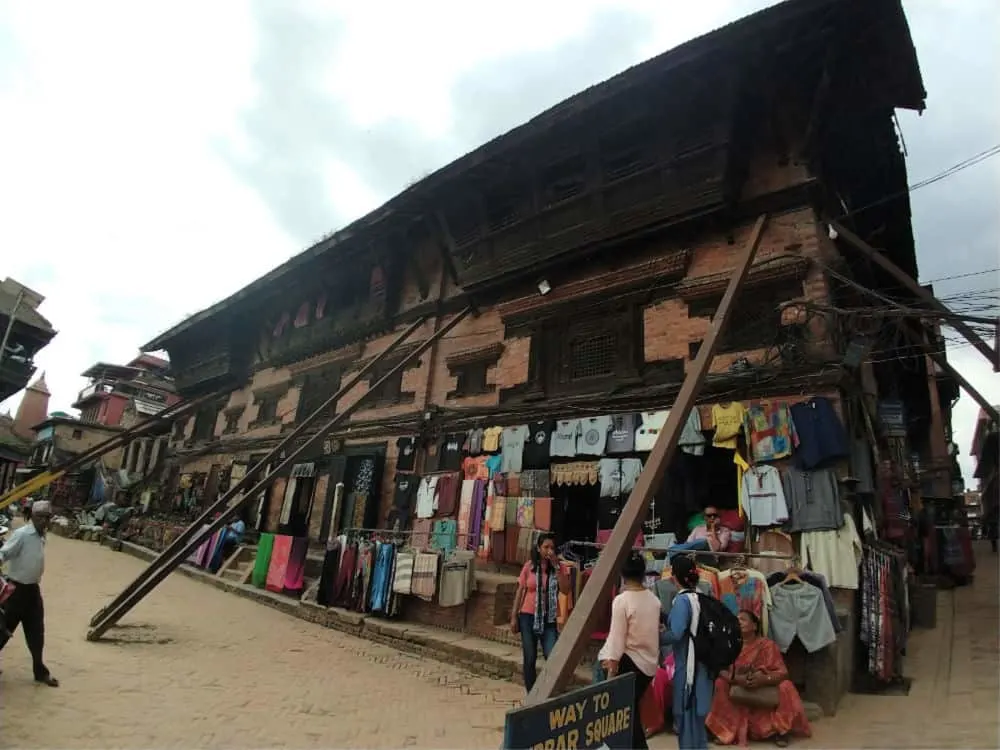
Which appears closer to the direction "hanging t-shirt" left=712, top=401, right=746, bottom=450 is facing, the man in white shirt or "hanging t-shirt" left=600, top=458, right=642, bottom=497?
the man in white shirt

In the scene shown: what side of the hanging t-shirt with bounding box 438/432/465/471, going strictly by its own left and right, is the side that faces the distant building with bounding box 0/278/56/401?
right

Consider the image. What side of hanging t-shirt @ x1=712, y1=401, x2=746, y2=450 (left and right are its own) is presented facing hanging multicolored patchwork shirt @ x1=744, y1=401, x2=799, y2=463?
left

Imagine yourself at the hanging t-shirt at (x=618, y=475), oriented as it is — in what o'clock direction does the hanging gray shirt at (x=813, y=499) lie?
The hanging gray shirt is roughly at 10 o'clock from the hanging t-shirt.

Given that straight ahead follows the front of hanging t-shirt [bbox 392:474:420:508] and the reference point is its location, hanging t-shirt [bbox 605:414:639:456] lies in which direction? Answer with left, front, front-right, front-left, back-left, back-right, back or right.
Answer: left

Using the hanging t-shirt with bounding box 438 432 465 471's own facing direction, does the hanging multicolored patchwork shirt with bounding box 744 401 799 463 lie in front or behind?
in front

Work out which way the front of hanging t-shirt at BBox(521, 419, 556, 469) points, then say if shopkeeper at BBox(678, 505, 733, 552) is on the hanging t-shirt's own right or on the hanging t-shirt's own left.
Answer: on the hanging t-shirt's own left

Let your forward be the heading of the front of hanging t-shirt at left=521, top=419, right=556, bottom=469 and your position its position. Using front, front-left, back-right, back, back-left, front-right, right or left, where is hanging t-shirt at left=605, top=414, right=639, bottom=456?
front-left

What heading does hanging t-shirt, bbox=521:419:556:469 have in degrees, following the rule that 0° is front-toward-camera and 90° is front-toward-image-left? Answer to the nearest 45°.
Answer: approximately 0°
